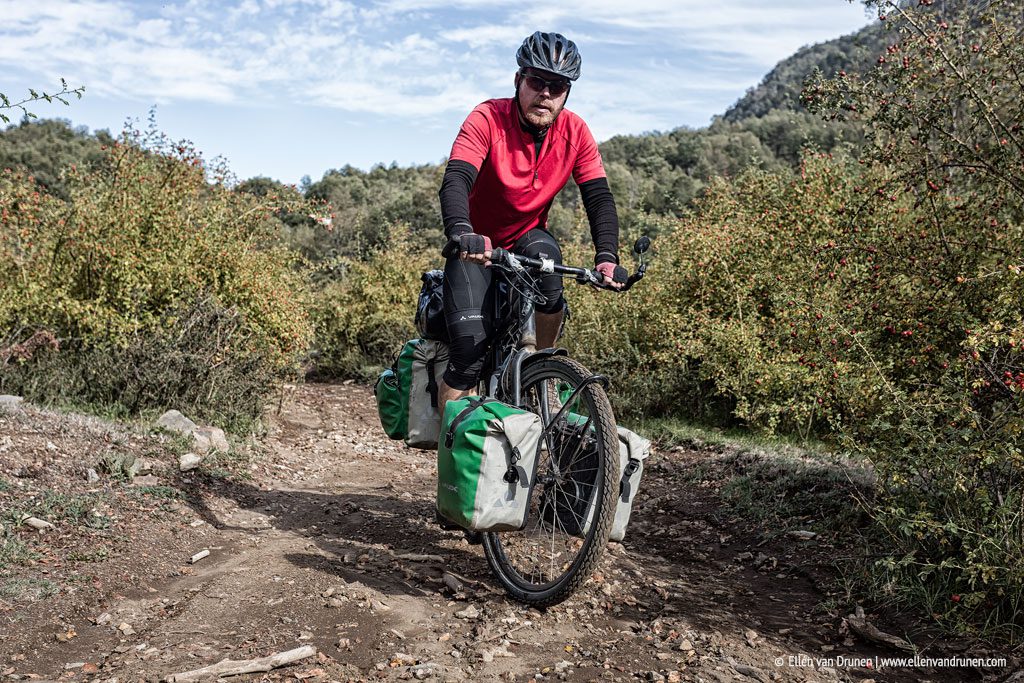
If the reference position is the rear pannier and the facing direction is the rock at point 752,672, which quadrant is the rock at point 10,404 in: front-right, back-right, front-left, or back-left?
back-right

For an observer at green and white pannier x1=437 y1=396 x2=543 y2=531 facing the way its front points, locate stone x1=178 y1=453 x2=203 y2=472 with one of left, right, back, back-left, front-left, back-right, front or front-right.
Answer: right

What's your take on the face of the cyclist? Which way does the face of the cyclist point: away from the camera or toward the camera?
toward the camera

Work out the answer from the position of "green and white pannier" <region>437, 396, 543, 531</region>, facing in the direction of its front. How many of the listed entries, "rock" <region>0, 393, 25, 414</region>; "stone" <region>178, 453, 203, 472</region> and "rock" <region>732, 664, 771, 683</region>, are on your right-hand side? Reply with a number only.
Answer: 2

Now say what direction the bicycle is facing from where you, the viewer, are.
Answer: facing the viewer and to the right of the viewer

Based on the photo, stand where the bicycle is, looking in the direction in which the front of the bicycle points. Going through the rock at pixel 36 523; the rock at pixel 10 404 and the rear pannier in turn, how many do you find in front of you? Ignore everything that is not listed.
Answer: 0

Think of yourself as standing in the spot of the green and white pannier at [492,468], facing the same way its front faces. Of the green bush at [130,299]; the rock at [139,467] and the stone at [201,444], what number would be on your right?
3

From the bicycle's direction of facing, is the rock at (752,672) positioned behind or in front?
in front

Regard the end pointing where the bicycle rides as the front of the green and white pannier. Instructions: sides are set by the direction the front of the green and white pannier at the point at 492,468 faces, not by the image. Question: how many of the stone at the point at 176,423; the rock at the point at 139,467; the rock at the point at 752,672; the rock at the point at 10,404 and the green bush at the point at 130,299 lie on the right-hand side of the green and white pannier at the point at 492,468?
4

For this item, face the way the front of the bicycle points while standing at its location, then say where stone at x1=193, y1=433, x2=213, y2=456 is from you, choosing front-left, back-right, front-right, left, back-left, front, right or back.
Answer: back

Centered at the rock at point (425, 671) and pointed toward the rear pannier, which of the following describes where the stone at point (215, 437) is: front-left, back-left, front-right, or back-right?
front-left
